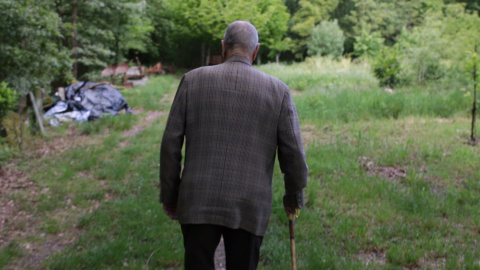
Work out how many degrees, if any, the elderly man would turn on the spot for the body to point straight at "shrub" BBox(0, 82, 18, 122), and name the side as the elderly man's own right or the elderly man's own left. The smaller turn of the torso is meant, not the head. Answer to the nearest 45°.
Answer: approximately 45° to the elderly man's own left

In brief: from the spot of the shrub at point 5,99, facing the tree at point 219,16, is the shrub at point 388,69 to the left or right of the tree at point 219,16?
right

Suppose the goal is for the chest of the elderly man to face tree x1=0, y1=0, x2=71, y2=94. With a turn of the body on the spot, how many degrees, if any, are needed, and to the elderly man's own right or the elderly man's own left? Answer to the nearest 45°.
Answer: approximately 45° to the elderly man's own left

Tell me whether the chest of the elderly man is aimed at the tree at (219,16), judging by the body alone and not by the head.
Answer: yes

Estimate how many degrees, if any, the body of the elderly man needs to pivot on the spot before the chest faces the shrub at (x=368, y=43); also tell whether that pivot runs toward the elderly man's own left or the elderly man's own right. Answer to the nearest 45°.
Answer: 0° — they already face it

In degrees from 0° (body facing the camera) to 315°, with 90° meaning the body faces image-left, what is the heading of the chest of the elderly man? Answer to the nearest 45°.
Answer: approximately 180°

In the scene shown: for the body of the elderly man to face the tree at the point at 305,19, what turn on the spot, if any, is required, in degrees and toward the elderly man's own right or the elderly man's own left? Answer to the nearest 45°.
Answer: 0° — they already face it
